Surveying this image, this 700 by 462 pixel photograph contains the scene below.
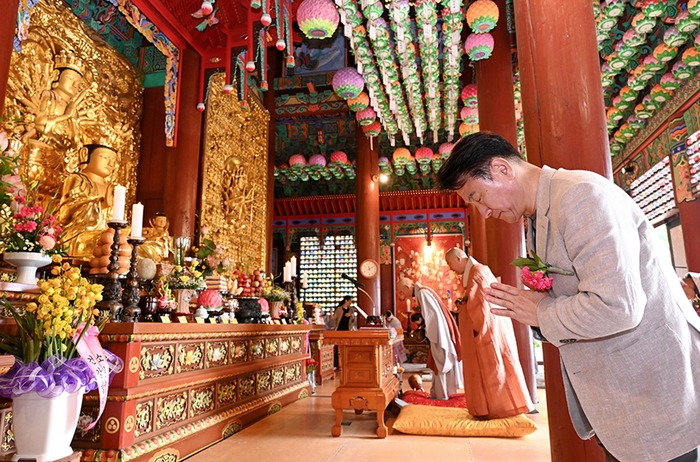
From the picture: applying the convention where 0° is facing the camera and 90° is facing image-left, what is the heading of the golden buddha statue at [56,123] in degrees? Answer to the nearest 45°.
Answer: approximately 315°

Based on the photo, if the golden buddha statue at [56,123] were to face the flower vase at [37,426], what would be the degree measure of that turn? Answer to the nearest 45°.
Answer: approximately 45° to its right

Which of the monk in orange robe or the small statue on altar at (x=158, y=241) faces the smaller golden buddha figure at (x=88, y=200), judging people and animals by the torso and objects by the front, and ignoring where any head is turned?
the monk in orange robe

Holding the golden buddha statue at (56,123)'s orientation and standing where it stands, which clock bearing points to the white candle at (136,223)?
The white candle is roughly at 1 o'clock from the golden buddha statue.

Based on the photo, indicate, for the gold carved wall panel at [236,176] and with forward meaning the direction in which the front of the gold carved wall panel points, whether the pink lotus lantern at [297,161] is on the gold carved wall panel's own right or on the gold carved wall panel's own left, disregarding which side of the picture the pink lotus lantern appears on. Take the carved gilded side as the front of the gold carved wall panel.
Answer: on the gold carved wall panel's own left

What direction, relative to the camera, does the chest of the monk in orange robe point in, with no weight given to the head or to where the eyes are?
to the viewer's left

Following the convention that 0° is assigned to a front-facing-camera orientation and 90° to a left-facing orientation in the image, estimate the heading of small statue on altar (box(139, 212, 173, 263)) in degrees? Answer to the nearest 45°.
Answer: approximately 315°

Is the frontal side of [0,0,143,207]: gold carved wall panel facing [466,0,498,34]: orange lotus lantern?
yes

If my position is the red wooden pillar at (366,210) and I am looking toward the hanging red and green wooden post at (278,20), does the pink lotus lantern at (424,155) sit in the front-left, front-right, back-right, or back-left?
back-left

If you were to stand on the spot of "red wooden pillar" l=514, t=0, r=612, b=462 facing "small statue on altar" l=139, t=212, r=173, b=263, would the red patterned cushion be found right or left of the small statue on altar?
right

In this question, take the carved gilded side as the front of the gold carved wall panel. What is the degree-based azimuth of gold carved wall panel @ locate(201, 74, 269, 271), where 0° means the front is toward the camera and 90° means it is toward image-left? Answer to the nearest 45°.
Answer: approximately 315°

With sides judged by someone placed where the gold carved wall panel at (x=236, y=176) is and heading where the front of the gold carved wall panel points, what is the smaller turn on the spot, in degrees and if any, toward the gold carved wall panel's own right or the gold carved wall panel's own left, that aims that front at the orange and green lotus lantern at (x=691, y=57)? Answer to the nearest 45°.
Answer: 0° — it already faces it
